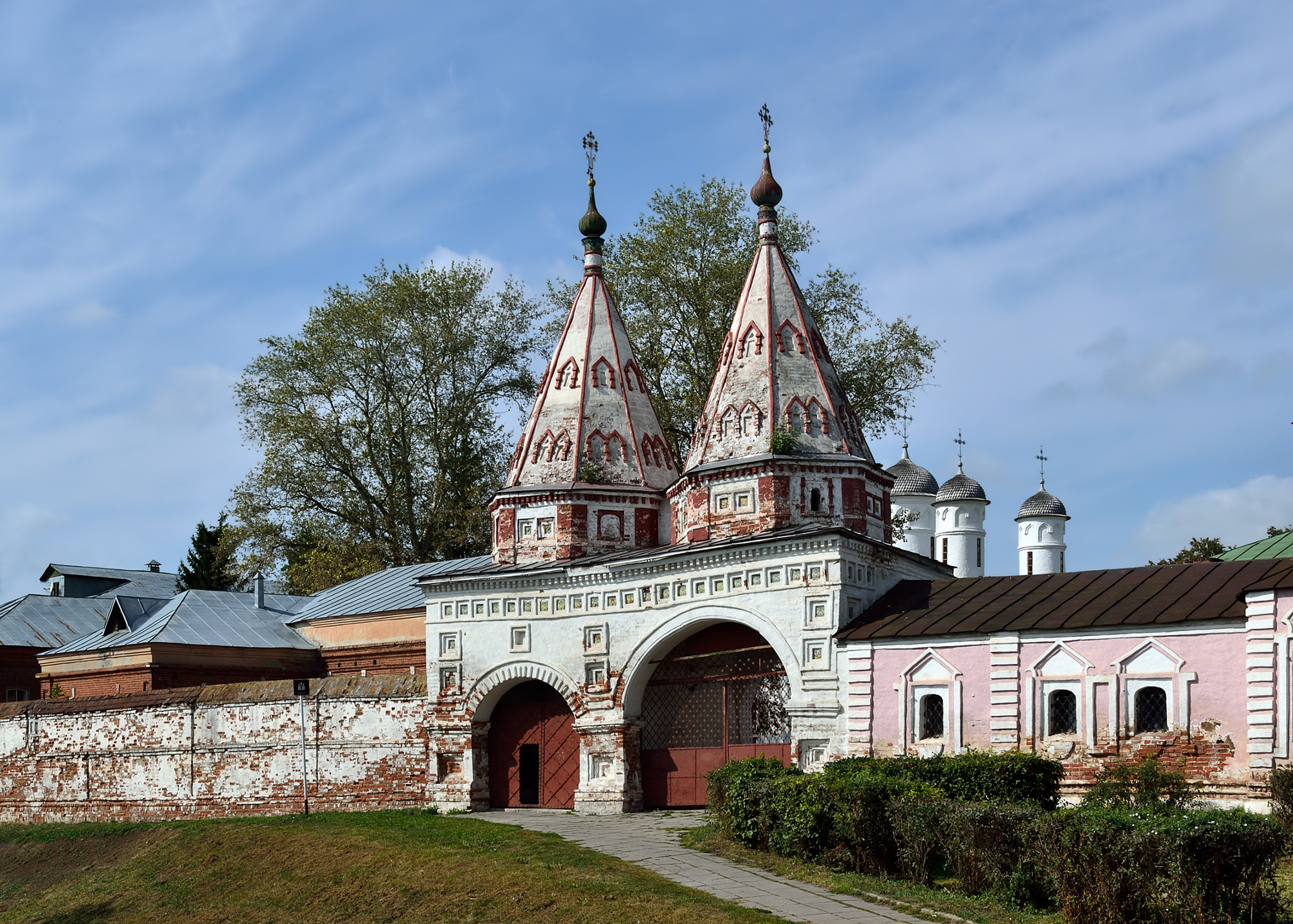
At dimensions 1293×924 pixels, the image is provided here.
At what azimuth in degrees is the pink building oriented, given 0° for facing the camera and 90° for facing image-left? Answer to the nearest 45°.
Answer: approximately 0°

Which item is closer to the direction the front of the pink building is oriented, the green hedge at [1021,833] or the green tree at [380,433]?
the green hedge

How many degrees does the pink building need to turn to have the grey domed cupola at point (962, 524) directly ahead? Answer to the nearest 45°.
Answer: approximately 180°

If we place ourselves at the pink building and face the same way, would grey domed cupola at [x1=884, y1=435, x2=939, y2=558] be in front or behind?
behind

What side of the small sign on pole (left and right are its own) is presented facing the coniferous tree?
back

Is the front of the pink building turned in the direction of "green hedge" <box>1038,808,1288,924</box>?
yes

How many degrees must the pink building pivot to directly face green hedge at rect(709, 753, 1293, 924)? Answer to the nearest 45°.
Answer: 0° — it already faces it

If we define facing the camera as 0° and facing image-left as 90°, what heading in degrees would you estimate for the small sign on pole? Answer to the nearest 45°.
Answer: approximately 0°

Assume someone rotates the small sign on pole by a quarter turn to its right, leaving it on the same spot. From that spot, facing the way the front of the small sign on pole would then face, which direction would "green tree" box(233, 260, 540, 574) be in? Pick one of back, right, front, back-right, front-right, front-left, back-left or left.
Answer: right

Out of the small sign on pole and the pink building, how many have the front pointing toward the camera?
2
